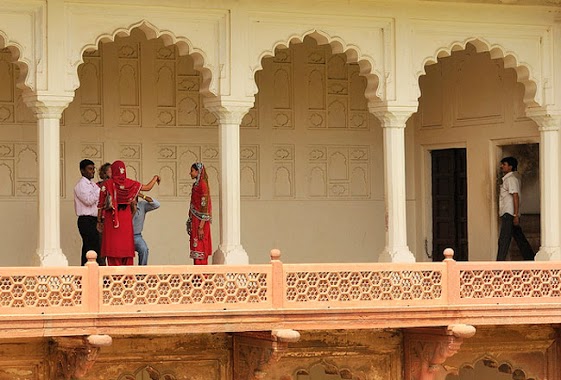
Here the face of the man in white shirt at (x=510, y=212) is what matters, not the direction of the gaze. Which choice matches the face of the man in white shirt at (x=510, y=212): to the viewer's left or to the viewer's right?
to the viewer's left

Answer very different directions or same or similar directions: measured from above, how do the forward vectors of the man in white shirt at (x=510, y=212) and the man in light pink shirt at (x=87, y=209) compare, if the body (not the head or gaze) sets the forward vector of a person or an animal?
very different directions

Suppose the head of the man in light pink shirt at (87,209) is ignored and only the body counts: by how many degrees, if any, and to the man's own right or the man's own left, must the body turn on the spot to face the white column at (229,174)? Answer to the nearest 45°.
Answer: approximately 45° to the man's own left

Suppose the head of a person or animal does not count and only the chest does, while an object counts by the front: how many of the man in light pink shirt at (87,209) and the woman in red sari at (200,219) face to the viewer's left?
1

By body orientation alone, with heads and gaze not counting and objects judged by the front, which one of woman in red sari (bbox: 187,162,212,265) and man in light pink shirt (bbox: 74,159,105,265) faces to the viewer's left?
the woman in red sari

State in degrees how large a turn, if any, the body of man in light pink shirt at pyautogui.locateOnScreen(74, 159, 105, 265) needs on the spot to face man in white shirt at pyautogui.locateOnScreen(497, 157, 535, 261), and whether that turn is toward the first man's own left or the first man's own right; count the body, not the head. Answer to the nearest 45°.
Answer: approximately 45° to the first man's own left

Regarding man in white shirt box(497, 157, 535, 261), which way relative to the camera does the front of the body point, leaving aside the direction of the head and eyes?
to the viewer's left

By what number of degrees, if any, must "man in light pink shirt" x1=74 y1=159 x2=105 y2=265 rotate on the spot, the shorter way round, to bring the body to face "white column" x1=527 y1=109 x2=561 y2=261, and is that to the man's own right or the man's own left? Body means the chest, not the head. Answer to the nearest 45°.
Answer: approximately 45° to the man's own left

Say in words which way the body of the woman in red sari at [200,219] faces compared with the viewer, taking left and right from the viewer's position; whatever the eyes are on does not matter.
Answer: facing to the left of the viewer

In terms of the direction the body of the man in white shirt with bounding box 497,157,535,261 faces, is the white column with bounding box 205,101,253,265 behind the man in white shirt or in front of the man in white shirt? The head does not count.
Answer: in front

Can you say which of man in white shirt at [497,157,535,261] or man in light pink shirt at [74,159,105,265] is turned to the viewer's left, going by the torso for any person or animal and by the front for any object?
man in white shirt at [497,157,535,261]
